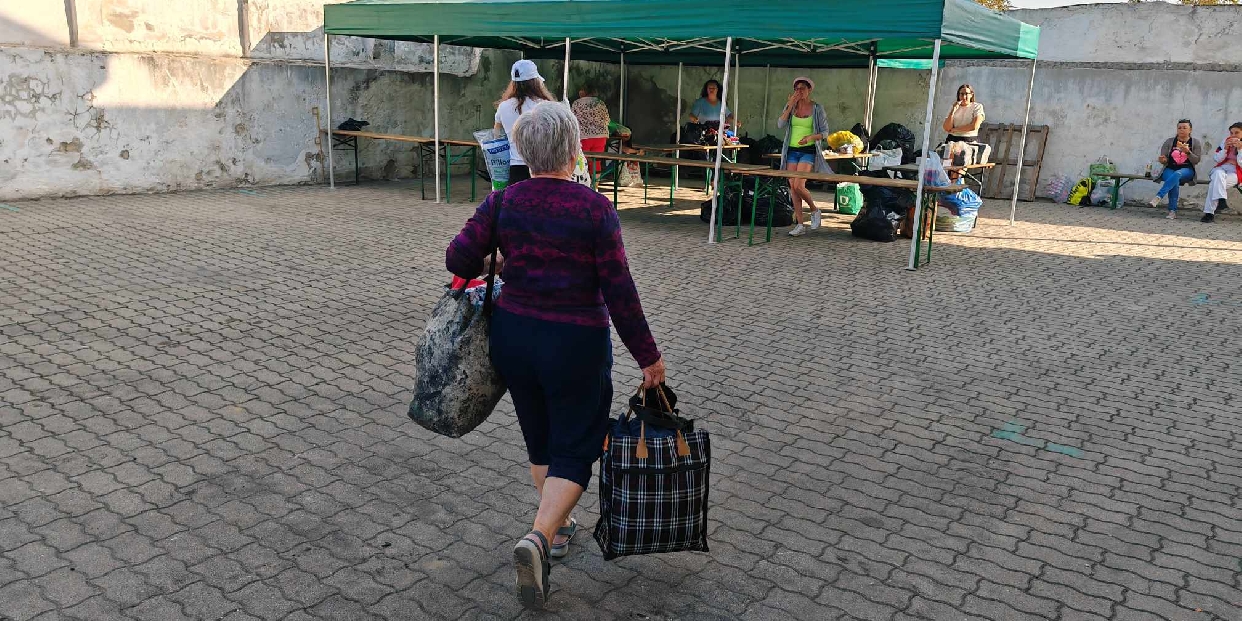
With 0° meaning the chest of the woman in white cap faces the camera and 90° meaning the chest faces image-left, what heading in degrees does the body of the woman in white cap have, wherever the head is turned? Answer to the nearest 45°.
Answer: approximately 180°

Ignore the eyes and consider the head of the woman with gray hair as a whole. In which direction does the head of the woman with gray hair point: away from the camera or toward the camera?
away from the camera

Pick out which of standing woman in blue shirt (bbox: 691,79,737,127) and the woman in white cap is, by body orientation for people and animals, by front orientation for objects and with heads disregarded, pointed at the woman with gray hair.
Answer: the standing woman in blue shirt

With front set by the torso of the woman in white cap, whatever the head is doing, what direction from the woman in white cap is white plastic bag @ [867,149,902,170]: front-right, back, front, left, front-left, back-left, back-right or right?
front-right

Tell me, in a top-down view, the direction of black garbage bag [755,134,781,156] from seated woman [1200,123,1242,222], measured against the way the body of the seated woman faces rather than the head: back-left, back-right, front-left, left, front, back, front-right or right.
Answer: front-right

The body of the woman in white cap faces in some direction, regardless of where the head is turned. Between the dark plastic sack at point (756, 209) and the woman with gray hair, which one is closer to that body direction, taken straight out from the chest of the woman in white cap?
the dark plastic sack

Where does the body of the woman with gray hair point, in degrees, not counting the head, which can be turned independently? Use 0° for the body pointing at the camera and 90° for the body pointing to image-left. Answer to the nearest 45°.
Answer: approximately 180°

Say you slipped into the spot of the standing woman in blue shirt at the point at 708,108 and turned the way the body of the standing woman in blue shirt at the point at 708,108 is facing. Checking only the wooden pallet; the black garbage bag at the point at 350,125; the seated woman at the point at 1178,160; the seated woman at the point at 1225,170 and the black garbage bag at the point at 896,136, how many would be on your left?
4

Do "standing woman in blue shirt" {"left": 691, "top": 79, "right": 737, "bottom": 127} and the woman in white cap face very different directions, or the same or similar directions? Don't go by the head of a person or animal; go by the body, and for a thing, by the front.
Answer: very different directions
